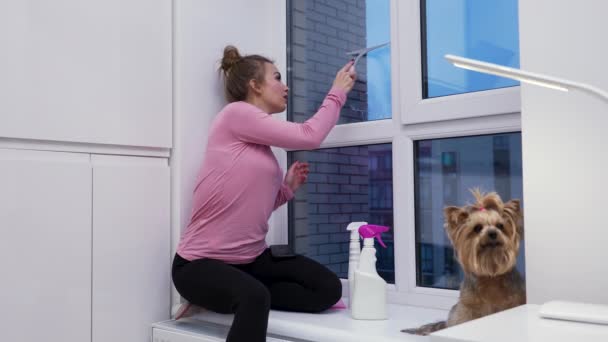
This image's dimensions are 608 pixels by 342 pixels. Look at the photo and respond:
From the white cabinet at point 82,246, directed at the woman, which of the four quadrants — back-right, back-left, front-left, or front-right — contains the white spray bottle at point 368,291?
front-right

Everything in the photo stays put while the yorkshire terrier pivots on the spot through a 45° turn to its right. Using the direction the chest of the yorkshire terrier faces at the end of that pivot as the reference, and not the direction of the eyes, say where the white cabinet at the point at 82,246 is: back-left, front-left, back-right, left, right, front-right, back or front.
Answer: front-right

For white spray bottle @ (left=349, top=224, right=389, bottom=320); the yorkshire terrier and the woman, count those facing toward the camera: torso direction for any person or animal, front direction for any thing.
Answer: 1

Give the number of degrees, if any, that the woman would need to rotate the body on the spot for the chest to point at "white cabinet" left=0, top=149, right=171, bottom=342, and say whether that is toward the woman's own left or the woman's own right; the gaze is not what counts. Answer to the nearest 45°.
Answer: approximately 180°

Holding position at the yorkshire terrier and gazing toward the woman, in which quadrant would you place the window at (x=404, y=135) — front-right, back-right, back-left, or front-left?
front-right

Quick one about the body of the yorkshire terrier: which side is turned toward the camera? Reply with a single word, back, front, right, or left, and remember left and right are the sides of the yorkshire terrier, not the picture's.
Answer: front

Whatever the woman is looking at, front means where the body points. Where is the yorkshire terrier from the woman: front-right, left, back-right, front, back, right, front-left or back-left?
front-right

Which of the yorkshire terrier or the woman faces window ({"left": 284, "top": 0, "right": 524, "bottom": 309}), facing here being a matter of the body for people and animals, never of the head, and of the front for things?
the woman

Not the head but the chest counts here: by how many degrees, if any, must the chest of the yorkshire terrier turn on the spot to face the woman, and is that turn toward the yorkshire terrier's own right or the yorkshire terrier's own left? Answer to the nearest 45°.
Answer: approximately 90° to the yorkshire terrier's own right

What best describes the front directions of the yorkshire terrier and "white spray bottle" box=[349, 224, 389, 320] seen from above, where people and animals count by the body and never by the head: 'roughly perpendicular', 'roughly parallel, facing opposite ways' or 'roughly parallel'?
roughly perpendicular

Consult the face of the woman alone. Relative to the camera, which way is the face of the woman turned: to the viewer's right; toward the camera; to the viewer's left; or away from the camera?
to the viewer's right

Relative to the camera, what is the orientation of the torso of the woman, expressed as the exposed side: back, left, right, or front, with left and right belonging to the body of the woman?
right
